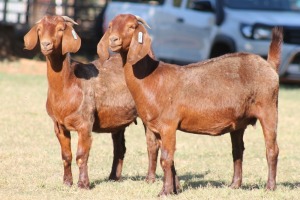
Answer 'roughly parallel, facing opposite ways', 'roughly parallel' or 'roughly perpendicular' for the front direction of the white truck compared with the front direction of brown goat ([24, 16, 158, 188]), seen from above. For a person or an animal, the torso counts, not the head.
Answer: roughly perpendicular

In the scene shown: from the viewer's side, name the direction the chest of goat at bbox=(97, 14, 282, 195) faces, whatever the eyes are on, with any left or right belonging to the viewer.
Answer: facing to the left of the viewer

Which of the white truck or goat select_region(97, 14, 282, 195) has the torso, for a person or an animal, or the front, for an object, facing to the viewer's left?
the goat

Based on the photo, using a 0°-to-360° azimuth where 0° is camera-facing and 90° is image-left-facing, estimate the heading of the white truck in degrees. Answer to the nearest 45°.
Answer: approximately 315°

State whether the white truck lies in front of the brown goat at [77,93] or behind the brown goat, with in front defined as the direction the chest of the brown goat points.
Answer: behind

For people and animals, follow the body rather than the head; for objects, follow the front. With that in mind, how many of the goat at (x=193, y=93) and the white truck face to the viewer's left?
1

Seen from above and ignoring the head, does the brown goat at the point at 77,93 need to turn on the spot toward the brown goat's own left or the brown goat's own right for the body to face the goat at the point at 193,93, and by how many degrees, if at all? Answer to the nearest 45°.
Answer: approximately 135° to the brown goat's own left

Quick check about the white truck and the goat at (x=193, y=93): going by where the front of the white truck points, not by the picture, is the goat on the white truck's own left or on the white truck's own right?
on the white truck's own right

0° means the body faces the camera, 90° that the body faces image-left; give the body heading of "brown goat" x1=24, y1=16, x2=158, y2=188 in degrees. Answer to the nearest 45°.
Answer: approximately 45°
